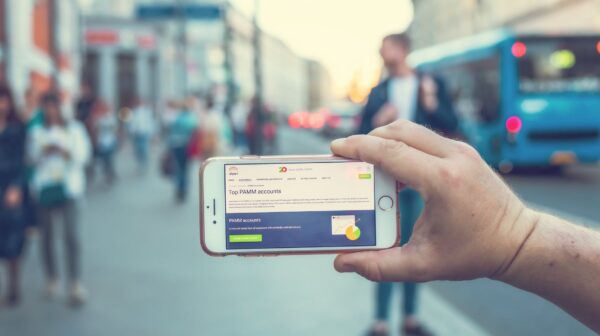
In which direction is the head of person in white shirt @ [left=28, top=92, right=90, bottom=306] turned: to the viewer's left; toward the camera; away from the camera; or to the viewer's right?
toward the camera

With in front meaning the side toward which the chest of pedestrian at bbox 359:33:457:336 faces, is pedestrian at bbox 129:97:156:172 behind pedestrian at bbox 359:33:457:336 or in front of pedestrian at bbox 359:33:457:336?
behind

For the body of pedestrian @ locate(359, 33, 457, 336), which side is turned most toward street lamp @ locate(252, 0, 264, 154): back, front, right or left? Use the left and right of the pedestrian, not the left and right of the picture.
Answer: back

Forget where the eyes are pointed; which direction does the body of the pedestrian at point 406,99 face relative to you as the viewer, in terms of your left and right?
facing the viewer

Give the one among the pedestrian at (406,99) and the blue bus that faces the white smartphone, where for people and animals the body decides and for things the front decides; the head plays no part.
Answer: the pedestrian
